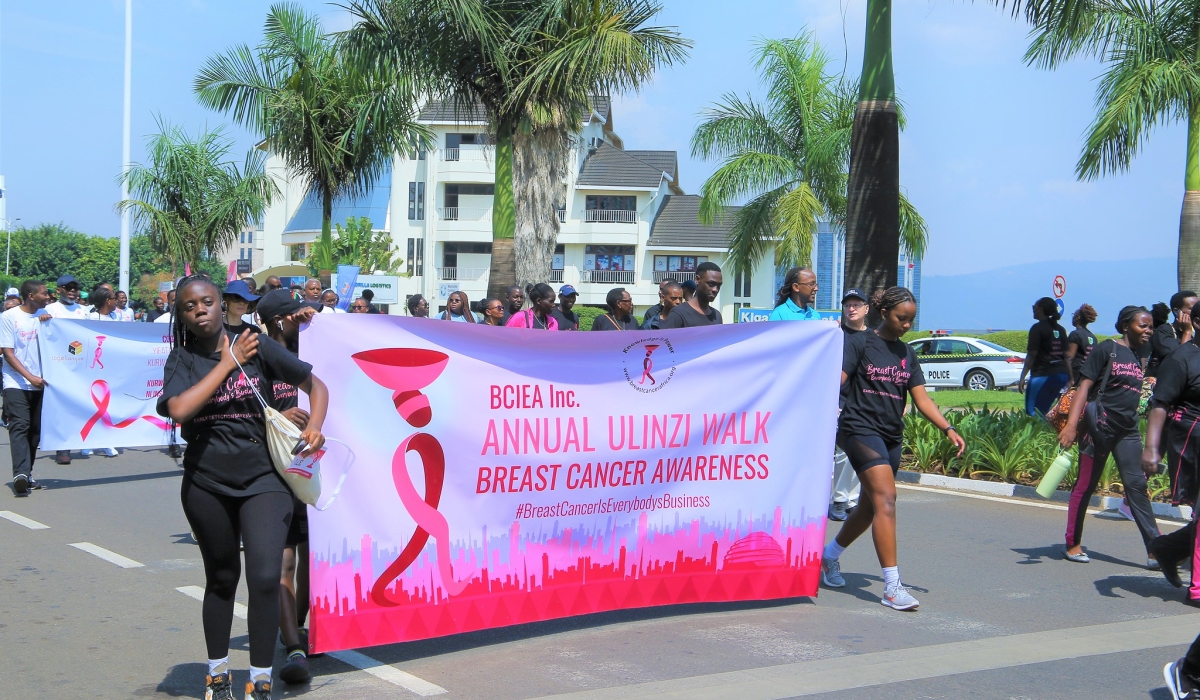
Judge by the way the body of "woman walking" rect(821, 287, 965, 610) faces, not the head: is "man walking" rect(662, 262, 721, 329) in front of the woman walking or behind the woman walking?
behind

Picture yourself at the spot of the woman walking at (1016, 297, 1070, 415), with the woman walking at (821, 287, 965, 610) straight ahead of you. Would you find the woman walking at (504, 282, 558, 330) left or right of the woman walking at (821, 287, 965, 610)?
right

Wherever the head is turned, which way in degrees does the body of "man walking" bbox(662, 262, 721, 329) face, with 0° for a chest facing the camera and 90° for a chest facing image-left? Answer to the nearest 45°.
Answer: approximately 315°

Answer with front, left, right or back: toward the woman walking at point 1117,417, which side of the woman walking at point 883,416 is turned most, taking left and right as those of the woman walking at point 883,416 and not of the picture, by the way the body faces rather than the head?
left

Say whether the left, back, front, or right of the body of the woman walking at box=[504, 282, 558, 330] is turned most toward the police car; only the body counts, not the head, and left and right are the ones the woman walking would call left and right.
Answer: left

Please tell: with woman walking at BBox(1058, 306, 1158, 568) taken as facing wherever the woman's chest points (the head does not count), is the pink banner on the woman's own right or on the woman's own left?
on the woman's own right

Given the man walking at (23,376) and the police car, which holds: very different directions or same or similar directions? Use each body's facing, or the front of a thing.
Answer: very different directions

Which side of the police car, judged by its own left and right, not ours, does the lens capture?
left

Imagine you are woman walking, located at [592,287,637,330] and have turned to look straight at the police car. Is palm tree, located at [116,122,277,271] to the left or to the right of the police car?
left

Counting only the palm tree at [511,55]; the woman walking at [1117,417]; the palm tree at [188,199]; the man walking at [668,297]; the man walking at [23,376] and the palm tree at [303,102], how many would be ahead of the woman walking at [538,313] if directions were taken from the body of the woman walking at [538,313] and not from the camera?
2
